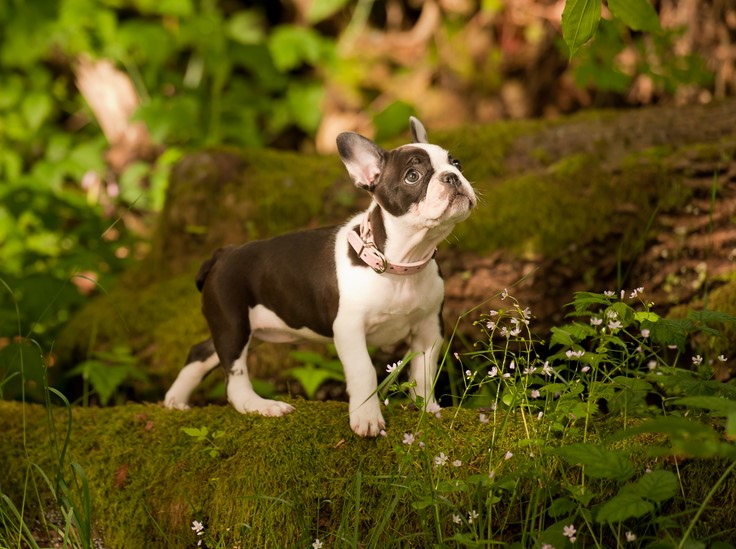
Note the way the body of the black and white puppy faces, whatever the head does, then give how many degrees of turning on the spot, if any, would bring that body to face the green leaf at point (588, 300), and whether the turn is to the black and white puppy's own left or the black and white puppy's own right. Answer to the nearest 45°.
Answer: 0° — it already faces it

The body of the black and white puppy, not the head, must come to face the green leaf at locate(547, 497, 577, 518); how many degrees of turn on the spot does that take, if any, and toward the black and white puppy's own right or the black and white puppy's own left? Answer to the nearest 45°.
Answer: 0° — it already faces it

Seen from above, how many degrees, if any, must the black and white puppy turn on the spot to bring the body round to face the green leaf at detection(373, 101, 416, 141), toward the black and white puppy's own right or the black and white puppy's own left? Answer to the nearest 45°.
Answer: approximately 135° to the black and white puppy's own left

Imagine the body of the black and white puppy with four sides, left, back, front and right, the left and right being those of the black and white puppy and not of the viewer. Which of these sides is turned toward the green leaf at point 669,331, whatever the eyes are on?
front

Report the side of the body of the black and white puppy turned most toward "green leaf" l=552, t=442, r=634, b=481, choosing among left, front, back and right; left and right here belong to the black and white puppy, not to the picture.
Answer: front

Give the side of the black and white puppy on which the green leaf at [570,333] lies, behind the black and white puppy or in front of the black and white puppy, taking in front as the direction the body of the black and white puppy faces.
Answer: in front

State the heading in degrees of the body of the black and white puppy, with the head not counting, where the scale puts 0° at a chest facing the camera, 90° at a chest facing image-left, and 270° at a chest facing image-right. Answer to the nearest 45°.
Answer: approximately 315°
